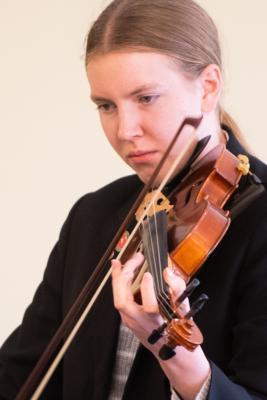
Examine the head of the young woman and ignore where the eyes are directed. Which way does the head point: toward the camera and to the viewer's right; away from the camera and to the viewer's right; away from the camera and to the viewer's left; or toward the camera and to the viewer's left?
toward the camera and to the viewer's left

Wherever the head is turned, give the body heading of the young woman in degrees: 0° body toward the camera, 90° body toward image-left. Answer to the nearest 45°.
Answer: approximately 45°
